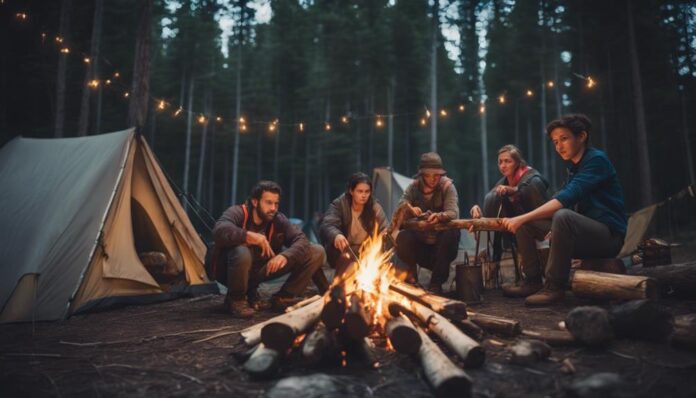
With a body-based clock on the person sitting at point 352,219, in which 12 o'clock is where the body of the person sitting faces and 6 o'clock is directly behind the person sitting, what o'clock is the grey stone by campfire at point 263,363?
The grey stone by campfire is roughly at 2 o'clock from the person sitting.

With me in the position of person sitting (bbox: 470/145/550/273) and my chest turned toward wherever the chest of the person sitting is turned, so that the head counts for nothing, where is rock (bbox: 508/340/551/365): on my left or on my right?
on my left

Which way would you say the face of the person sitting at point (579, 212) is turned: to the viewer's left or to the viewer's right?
to the viewer's left

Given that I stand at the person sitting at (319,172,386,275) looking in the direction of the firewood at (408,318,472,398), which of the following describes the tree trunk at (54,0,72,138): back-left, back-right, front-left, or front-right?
back-right

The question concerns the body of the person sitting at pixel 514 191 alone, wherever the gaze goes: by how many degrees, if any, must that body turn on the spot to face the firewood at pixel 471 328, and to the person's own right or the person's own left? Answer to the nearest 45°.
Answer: approximately 45° to the person's own left

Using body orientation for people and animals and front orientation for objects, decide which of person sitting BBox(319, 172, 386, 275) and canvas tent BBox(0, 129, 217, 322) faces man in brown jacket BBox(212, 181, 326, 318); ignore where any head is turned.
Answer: the canvas tent

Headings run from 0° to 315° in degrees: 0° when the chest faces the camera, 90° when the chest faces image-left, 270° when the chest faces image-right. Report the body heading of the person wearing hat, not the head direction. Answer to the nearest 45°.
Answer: approximately 0°
